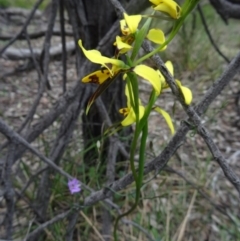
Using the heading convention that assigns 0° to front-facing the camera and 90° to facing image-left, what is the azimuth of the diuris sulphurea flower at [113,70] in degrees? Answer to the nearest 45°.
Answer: approximately 90°

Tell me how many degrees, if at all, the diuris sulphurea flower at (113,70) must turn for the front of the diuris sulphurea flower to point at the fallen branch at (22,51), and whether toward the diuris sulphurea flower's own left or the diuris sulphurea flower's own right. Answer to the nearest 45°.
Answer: approximately 90° to the diuris sulphurea flower's own right
